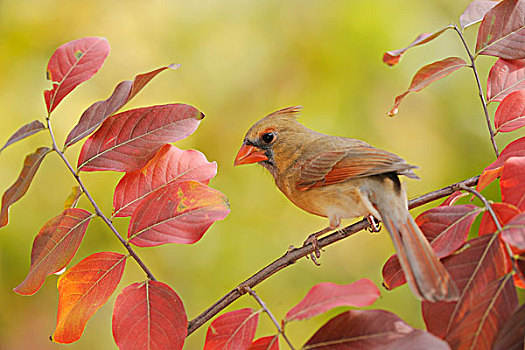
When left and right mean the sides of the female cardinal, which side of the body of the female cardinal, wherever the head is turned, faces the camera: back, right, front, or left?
left

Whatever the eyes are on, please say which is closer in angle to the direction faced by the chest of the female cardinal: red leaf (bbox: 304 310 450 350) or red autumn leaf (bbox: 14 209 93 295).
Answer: the red autumn leaf

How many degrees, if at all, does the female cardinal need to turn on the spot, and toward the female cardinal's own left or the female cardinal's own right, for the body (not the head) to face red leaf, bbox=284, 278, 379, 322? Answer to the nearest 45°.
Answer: approximately 90° to the female cardinal's own left

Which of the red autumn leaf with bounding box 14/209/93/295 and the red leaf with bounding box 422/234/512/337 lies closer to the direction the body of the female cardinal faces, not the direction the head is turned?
the red autumn leaf

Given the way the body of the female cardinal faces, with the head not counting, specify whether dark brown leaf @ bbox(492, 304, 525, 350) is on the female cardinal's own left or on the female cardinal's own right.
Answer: on the female cardinal's own left
